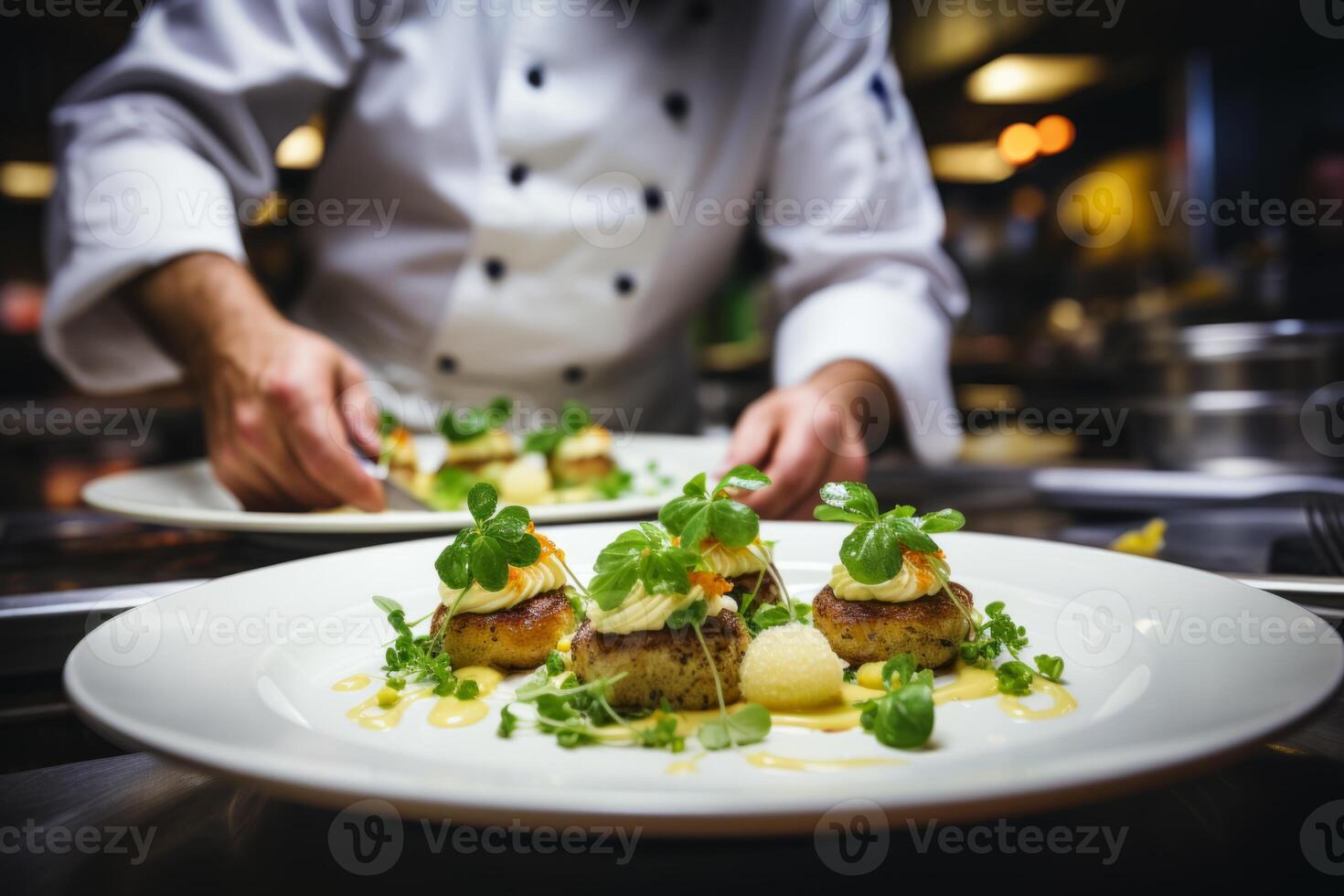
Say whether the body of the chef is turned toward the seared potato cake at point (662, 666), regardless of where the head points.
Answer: yes

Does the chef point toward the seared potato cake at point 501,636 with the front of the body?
yes

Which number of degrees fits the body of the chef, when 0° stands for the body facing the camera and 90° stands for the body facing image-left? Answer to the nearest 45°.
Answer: approximately 0°

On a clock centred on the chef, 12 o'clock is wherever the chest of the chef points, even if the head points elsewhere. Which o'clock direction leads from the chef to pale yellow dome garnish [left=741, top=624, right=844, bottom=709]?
The pale yellow dome garnish is roughly at 12 o'clock from the chef.
